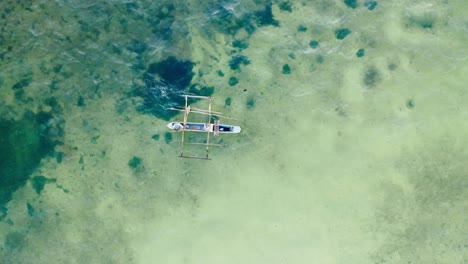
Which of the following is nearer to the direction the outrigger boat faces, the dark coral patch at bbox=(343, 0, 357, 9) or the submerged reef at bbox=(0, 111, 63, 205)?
the dark coral patch

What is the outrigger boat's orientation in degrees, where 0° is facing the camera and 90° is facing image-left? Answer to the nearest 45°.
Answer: approximately 270°

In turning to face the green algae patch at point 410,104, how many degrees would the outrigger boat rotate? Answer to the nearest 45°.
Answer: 0° — it already faces it

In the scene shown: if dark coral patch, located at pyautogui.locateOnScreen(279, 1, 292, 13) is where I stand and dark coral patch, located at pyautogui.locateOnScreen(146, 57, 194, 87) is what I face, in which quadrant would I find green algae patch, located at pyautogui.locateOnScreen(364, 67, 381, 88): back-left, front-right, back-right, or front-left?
back-left

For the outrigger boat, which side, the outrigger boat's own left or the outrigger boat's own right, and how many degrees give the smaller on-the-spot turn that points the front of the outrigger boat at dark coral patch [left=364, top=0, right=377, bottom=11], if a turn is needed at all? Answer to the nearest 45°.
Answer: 0° — it already faces it

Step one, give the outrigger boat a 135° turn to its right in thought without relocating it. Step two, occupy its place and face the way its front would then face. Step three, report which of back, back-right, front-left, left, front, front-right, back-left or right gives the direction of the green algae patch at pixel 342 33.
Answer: back-left

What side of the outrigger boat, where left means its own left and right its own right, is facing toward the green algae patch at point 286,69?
front

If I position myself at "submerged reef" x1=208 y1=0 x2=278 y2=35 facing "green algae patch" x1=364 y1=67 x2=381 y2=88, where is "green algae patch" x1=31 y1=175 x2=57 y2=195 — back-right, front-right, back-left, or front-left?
back-right

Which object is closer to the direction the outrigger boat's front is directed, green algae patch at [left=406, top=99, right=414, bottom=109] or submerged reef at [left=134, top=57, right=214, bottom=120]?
the green algae patch

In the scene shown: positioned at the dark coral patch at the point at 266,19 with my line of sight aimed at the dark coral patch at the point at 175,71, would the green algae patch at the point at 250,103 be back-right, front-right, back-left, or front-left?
front-left
